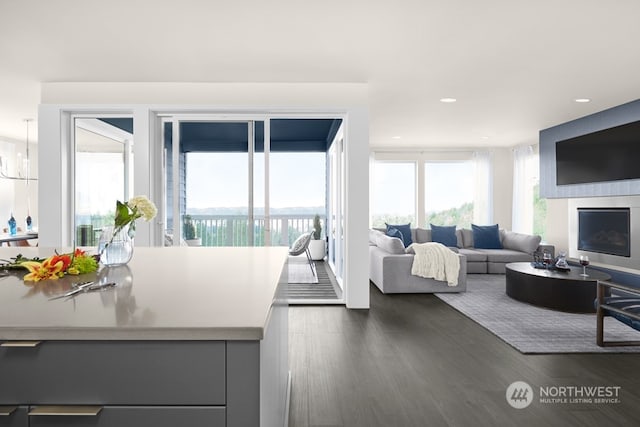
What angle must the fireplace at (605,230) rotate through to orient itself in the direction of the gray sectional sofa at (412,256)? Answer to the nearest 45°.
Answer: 0° — it already faces it

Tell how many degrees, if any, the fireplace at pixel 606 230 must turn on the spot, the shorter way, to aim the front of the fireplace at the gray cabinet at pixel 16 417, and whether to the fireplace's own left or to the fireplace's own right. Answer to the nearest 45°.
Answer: approximately 45° to the fireplace's own left

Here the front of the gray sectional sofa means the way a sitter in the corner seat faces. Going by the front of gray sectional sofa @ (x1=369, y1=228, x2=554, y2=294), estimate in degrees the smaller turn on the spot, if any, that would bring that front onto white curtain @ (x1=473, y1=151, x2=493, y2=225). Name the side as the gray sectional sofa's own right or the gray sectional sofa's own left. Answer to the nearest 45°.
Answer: approximately 135° to the gray sectional sofa's own left

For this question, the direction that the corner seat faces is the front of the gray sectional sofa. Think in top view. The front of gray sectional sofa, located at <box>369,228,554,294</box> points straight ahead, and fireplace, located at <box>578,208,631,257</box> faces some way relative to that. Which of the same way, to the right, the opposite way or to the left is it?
to the right

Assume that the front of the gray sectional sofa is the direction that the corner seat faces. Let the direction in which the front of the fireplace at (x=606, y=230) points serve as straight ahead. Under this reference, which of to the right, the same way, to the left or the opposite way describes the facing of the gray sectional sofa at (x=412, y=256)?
to the left

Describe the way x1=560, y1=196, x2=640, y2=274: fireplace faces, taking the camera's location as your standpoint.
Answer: facing the viewer and to the left of the viewer

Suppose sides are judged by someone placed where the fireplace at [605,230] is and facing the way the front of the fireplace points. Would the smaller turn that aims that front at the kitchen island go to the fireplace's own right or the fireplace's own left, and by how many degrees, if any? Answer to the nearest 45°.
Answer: approximately 45° to the fireplace's own left

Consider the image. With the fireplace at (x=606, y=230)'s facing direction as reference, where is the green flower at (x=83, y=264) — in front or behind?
in front

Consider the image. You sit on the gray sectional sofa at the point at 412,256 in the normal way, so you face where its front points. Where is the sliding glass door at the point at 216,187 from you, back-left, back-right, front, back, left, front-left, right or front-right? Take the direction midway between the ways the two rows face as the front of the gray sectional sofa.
right

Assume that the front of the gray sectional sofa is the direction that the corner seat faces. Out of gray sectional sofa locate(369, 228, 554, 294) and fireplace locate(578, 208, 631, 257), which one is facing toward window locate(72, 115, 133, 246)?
the fireplace

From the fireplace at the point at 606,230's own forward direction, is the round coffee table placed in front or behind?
in front

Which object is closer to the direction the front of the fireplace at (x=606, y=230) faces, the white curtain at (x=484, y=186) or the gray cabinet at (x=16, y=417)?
the gray cabinet

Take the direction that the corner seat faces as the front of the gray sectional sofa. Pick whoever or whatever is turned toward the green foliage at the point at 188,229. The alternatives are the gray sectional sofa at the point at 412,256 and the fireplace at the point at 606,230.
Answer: the fireplace

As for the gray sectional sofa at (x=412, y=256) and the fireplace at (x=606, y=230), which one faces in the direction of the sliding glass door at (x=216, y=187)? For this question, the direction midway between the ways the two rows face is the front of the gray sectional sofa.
the fireplace

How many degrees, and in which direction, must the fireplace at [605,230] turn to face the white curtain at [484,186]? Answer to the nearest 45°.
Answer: approximately 90° to its right

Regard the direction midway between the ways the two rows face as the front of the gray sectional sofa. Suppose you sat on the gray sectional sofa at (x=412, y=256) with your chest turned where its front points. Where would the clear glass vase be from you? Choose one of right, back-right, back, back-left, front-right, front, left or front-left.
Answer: front-right

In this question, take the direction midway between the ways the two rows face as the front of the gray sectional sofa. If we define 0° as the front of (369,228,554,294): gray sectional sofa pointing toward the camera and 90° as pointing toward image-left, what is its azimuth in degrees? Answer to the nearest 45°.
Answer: approximately 315°
